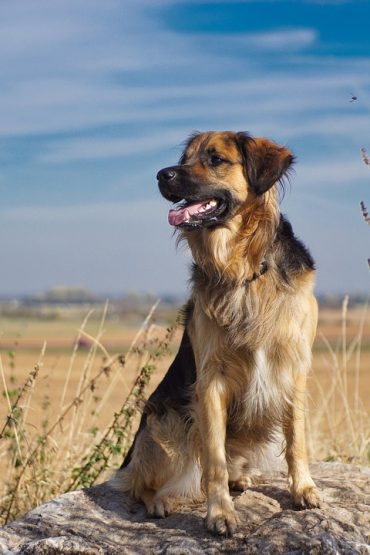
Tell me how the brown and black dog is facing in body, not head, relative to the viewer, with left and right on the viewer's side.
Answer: facing the viewer and to the right of the viewer
